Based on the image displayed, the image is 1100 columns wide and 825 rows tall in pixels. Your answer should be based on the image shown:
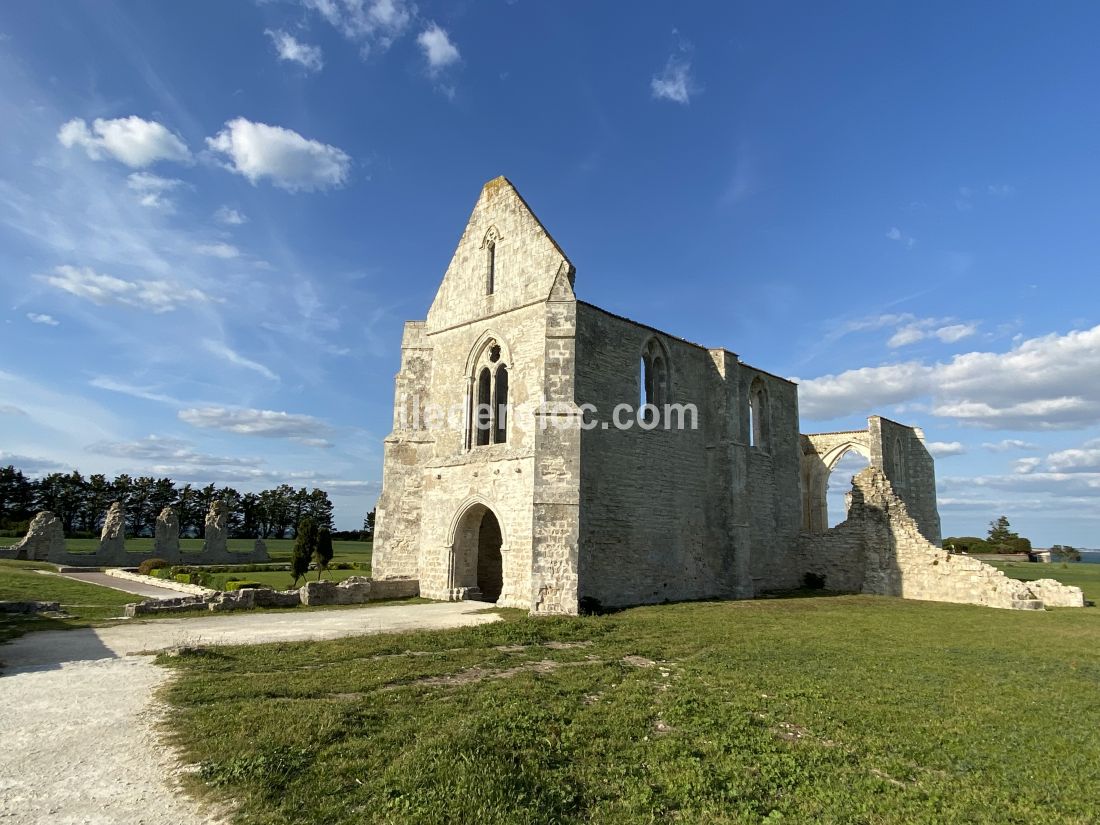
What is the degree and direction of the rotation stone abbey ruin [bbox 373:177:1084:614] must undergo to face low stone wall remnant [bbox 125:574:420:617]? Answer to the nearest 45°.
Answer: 0° — it already faces it

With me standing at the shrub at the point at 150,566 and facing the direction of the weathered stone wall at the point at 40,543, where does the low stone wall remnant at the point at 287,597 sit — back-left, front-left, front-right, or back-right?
back-left

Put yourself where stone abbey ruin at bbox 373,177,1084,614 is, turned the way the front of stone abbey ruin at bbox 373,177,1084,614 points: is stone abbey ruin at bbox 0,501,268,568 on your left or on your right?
on your right

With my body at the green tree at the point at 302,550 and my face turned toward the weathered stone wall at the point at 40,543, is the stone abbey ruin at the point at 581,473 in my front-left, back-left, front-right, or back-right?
back-right

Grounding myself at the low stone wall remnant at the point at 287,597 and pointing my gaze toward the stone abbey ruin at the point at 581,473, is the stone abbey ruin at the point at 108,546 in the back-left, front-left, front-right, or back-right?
back-left

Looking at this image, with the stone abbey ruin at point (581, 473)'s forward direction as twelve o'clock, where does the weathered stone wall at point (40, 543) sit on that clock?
The weathered stone wall is roughly at 2 o'clock from the stone abbey ruin.

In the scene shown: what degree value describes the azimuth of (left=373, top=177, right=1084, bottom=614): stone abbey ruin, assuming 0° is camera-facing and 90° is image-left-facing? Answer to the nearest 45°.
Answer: approximately 45°

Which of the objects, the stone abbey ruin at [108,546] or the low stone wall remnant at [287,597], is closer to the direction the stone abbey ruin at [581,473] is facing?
the low stone wall remnant

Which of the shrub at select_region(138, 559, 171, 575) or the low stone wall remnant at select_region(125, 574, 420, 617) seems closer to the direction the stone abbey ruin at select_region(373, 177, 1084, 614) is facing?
the low stone wall remnant
